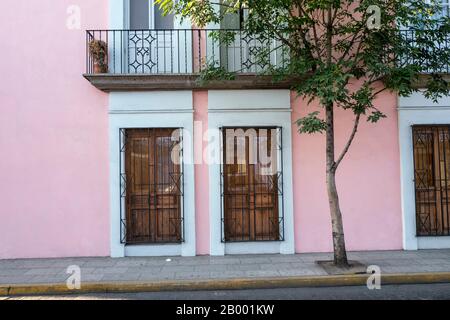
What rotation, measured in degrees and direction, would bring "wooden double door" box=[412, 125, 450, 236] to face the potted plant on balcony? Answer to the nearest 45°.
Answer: approximately 45° to its right

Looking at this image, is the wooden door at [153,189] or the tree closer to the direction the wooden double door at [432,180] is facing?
the tree

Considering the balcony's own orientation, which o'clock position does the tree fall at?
The tree is roughly at 10 o'clock from the balcony.

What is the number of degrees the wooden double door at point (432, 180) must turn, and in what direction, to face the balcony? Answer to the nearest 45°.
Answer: approximately 45° to its right

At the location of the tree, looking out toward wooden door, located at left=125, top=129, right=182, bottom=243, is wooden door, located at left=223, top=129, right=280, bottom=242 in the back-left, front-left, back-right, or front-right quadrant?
front-right

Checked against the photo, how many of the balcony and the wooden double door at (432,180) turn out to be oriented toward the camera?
2

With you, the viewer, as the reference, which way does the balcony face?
facing the viewer

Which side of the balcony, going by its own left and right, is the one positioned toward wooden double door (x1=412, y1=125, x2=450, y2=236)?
left
